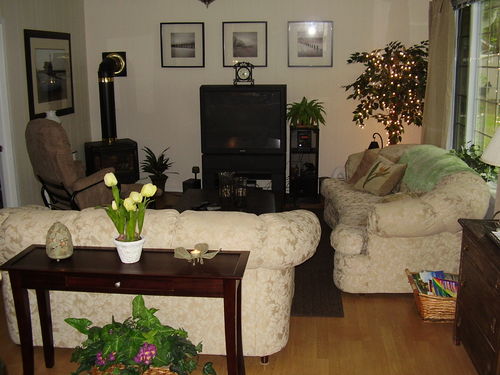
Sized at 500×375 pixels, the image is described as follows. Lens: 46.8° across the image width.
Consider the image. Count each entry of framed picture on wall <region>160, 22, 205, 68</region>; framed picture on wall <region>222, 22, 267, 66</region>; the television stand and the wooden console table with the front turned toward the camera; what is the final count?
4

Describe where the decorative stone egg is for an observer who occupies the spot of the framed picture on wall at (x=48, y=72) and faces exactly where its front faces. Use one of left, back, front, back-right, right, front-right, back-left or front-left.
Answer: front-right

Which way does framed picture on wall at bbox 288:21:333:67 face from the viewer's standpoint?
toward the camera

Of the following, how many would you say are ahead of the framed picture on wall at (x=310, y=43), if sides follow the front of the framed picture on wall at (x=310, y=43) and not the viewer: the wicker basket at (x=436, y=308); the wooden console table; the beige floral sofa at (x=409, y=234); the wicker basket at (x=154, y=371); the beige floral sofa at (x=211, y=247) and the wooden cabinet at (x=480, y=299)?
6

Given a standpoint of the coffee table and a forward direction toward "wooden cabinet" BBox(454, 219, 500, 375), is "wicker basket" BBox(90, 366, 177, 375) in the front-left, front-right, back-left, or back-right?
front-right

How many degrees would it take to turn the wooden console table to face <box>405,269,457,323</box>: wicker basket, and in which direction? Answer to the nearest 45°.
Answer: approximately 90° to its left

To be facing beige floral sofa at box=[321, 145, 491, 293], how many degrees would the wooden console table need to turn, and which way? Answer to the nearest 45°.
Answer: approximately 135° to its left

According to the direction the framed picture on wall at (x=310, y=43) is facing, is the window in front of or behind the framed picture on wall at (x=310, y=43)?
in front

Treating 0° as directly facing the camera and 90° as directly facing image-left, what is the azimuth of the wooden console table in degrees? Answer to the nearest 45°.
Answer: approximately 0°

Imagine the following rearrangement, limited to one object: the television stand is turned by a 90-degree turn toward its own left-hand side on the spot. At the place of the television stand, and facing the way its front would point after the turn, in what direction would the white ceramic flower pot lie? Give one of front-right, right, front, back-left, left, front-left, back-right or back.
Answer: right

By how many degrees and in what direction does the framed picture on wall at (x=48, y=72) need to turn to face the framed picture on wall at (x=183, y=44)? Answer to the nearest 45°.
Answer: approximately 45° to its left

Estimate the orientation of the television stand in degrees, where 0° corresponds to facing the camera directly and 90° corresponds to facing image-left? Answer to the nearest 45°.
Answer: approximately 0°

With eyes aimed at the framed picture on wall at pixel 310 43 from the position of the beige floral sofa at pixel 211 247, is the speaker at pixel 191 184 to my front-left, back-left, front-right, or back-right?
front-left

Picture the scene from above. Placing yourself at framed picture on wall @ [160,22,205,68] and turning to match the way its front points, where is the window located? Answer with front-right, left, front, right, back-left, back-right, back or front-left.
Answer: front-left

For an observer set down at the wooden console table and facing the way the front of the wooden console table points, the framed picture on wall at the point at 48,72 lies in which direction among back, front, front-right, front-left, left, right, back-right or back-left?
back

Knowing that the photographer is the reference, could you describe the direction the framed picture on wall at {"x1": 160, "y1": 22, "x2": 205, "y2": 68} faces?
facing the viewer
